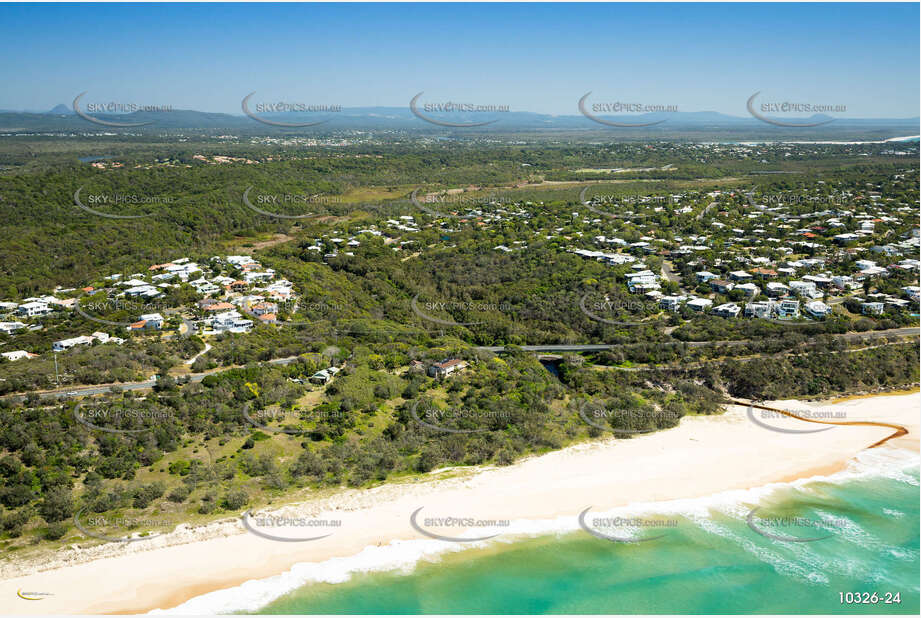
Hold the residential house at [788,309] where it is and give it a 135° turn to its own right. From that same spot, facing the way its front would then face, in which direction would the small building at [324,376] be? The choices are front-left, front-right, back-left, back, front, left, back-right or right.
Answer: left

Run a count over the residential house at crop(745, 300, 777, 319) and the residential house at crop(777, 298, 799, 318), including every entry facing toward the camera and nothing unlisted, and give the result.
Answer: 2

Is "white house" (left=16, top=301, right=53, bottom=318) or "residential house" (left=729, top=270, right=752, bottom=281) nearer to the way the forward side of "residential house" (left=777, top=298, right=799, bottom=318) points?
the white house

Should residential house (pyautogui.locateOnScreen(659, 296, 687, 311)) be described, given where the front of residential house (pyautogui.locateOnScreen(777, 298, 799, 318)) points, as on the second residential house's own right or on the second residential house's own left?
on the second residential house's own right

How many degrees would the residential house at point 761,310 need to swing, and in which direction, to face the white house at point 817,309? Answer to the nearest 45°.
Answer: approximately 90° to its left

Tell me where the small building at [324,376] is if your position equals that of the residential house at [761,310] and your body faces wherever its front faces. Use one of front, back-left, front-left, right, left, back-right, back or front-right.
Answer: front-right

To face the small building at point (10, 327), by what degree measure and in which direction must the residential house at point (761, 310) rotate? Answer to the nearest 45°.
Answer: approximately 45° to its right

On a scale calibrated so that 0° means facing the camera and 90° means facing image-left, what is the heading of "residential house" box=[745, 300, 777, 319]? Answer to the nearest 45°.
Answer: approximately 0°

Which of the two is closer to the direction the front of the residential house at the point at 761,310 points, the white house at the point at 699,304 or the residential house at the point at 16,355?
the residential house

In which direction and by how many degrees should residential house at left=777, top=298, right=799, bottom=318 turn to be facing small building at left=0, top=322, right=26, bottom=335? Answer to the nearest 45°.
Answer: approximately 45° to its right
